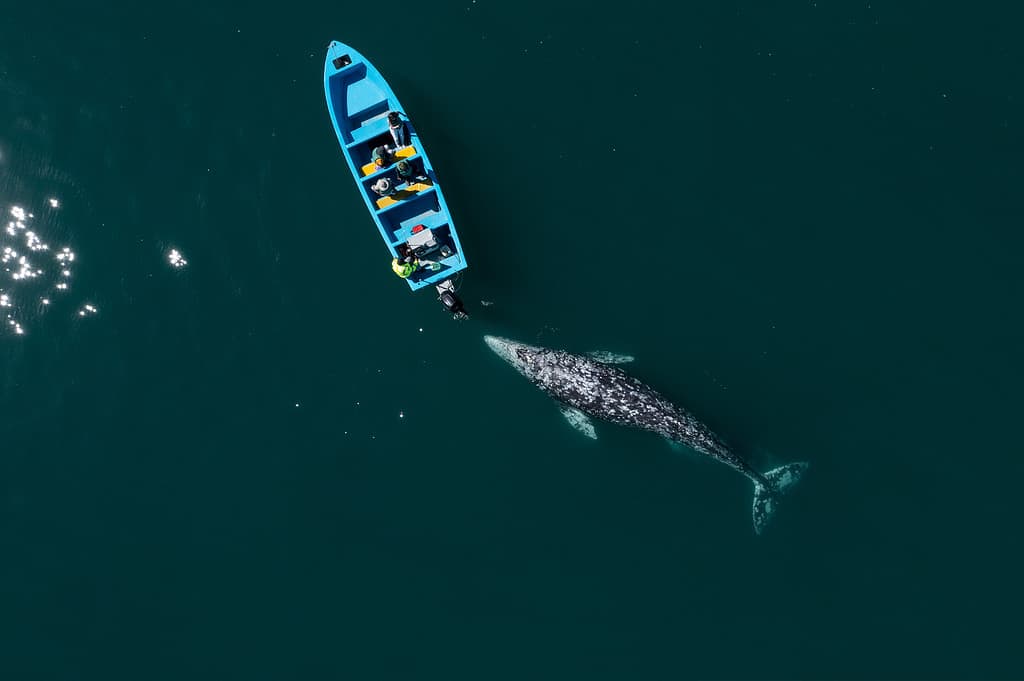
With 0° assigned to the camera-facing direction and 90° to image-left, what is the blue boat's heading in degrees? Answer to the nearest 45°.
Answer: approximately 135°

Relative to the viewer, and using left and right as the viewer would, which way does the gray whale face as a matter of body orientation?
facing away from the viewer and to the left of the viewer
